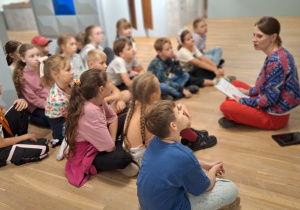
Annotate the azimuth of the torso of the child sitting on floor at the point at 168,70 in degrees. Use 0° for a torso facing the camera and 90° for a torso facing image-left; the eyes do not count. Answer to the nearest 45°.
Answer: approximately 315°

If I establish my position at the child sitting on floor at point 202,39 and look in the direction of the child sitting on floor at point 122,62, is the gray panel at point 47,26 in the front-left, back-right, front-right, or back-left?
front-right

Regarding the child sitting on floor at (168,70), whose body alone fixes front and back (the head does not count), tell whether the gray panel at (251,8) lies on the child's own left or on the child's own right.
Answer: on the child's own left

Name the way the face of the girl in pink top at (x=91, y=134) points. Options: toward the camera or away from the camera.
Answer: away from the camera

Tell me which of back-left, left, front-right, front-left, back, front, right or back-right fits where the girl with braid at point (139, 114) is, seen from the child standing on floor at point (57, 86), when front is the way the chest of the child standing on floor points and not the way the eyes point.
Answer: front-right

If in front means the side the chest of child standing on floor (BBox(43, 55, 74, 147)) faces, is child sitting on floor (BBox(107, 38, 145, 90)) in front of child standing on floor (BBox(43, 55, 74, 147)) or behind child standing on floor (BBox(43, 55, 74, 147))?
in front

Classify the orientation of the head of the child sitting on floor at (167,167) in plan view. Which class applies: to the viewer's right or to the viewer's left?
to the viewer's right

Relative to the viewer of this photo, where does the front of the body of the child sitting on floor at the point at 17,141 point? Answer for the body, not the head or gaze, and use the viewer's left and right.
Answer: facing to the right of the viewer

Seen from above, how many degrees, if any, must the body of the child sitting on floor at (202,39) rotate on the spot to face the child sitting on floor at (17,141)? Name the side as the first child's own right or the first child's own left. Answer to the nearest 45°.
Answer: approximately 90° to the first child's own right

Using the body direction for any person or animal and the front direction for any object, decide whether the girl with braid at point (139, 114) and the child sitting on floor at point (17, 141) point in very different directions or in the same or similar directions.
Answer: same or similar directions

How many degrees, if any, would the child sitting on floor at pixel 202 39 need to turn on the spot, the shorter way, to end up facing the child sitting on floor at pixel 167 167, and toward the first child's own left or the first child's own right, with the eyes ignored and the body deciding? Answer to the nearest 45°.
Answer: approximately 45° to the first child's own right

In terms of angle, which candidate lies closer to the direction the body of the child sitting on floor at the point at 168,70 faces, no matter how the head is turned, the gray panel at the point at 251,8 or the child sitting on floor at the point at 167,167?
the child sitting on floor

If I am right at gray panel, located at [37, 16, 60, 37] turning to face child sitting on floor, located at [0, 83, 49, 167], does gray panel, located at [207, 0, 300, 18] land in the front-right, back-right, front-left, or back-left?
back-left

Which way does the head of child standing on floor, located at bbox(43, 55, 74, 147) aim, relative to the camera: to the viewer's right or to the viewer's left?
to the viewer's right

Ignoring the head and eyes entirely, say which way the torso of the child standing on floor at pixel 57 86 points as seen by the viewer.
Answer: to the viewer's right
